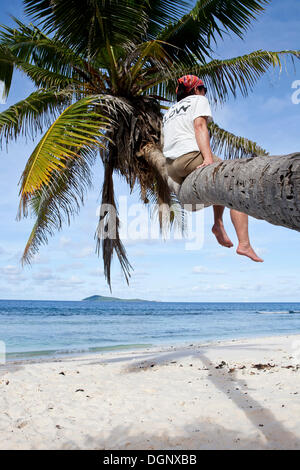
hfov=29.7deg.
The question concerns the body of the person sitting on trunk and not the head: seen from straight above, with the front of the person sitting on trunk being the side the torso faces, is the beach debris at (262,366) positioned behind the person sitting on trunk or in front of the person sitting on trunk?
in front

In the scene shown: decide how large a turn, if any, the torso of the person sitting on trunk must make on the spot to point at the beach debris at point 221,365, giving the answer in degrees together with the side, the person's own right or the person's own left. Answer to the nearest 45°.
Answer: approximately 45° to the person's own left

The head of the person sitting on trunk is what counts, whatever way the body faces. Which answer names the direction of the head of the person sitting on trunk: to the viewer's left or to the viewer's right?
to the viewer's right
